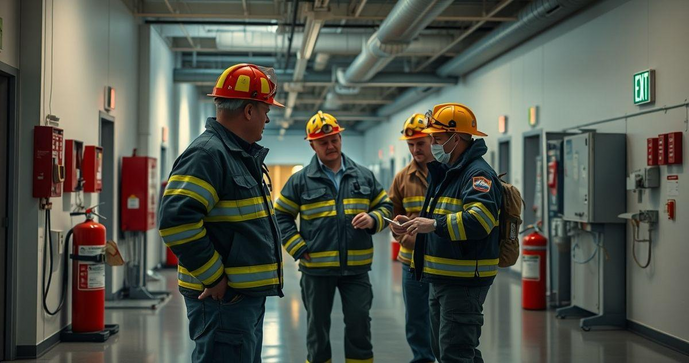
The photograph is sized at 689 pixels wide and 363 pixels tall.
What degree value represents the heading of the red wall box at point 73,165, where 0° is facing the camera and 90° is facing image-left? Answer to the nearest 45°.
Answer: approximately 315°

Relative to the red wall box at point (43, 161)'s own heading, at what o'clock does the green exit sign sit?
The green exit sign is roughly at 11 o'clock from the red wall box.

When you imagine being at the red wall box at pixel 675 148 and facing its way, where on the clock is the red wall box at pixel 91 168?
the red wall box at pixel 91 168 is roughly at 1 o'clock from the red wall box at pixel 675 148.

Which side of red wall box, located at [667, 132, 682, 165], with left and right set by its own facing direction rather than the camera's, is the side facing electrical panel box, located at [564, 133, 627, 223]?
right

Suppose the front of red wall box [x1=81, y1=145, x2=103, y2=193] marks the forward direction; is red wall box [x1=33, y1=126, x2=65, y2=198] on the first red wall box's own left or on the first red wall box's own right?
on the first red wall box's own right

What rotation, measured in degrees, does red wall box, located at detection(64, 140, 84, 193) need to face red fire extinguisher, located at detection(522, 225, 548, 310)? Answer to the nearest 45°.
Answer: approximately 45° to its left

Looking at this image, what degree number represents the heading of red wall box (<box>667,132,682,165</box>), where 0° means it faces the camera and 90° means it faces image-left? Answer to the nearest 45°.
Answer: approximately 45°
